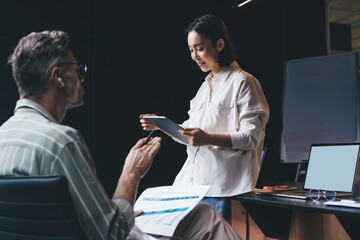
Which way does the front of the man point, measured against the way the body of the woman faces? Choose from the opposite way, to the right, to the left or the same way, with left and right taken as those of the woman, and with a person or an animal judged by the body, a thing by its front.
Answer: the opposite way

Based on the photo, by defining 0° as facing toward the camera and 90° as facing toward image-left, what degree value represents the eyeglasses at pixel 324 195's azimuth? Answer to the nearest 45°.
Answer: approximately 0°

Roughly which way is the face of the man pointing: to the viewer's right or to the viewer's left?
to the viewer's right

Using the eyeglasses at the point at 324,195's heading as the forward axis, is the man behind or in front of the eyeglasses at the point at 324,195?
in front

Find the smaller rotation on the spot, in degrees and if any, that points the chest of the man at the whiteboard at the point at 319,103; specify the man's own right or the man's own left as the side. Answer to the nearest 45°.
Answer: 0° — they already face it

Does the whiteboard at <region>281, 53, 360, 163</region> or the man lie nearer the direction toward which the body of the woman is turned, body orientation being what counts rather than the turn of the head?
the man

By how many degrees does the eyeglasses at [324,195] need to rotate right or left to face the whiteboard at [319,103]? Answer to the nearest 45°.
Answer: approximately 180°

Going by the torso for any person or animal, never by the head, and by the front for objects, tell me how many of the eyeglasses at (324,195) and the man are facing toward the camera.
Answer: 1

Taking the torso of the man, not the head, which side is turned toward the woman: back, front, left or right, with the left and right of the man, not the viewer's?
front

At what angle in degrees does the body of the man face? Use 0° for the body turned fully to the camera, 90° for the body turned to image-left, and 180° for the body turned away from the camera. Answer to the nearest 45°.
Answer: approximately 225°
